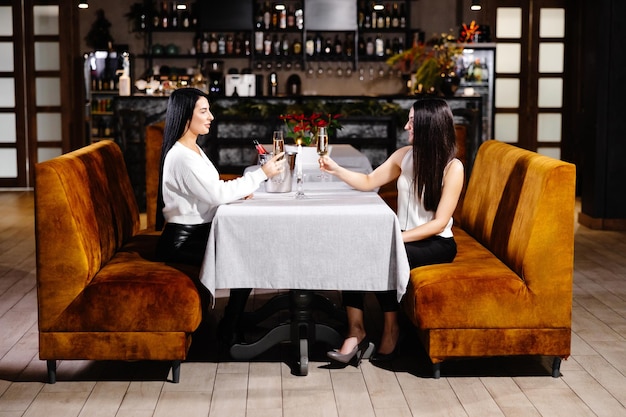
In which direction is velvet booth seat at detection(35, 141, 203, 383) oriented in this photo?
to the viewer's right

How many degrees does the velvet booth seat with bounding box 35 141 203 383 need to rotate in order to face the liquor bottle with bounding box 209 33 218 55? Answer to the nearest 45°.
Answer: approximately 90° to its left

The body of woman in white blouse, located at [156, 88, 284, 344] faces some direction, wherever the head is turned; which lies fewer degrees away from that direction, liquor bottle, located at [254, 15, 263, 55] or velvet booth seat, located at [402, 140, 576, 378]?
the velvet booth seat

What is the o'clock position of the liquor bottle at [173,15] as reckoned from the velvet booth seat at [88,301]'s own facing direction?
The liquor bottle is roughly at 9 o'clock from the velvet booth seat.

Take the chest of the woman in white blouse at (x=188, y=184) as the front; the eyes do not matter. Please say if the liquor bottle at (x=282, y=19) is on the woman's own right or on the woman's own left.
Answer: on the woman's own left

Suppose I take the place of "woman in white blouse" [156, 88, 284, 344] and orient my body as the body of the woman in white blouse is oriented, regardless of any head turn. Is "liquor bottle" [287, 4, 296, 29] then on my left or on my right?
on my left

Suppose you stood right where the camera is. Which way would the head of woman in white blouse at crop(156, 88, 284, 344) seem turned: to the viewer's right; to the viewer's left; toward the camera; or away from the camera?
to the viewer's right

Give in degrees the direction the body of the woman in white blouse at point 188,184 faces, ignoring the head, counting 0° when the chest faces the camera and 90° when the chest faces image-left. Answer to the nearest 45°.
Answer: approximately 270°

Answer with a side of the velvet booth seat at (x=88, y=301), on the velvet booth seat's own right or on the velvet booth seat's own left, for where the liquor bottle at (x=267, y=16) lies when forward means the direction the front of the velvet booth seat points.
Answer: on the velvet booth seat's own left

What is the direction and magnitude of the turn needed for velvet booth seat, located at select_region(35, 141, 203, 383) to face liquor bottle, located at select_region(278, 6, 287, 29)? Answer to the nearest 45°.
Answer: approximately 90° to its left

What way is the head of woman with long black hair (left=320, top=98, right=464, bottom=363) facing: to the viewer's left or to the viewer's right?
to the viewer's left
